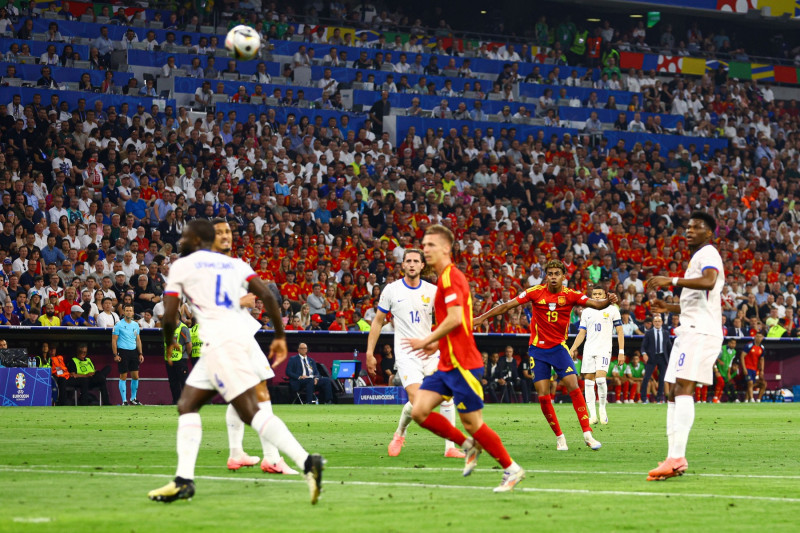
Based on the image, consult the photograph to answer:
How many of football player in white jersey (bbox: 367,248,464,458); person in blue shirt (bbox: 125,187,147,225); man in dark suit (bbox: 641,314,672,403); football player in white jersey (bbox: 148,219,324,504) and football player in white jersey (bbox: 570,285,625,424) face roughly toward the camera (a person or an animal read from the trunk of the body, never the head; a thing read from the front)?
4

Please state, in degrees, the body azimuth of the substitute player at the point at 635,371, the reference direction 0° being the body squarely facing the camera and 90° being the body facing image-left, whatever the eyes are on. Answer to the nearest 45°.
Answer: approximately 0°

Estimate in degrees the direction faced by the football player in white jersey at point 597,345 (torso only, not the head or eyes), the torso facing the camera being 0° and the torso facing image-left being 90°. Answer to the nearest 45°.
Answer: approximately 0°

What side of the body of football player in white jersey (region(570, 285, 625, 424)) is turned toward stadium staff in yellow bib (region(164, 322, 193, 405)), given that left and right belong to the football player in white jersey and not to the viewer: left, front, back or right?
right

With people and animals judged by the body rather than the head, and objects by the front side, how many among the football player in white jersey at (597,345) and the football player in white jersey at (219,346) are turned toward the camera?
1

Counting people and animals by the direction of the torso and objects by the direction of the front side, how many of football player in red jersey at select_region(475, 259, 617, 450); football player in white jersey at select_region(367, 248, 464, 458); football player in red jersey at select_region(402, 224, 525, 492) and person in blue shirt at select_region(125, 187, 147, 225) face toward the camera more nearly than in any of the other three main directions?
3

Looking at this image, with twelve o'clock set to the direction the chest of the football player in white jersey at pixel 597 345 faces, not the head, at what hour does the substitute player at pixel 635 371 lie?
The substitute player is roughly at 6 o'clock from the football player in white jersey.

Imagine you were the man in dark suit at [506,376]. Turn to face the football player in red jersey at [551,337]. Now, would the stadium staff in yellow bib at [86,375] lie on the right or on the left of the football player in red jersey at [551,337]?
right

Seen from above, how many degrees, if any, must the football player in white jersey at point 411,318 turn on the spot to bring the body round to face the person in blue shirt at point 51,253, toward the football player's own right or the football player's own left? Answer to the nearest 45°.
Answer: approximately 135° to the football player's own right

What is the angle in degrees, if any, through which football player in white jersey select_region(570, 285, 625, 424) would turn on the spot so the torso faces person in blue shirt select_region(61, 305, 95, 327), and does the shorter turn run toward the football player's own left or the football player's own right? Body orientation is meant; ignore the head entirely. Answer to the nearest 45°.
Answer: approximately 90° to the football player's own right
